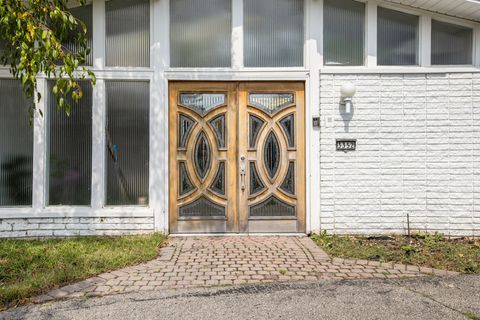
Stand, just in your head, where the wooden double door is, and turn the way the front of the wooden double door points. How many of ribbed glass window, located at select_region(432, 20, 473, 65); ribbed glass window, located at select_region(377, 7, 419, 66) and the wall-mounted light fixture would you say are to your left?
3

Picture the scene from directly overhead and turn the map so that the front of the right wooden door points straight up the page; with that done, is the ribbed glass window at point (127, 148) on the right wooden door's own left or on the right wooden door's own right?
on the right wooden door's own right

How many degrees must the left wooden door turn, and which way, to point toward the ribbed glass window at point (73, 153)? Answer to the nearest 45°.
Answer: approximately 90° to its right

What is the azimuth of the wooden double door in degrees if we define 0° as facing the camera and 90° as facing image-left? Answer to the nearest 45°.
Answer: approximately 0°

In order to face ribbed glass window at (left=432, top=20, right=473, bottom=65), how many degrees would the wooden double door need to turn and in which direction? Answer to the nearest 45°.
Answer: approximately 90° to its left

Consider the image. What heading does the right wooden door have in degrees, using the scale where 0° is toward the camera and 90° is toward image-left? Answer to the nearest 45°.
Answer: approximately 0°

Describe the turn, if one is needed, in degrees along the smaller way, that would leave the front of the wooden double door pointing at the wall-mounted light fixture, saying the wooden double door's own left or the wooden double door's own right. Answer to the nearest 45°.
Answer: approximately 90° to the wooden double door's own left

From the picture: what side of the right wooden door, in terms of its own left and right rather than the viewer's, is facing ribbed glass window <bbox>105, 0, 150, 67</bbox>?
right

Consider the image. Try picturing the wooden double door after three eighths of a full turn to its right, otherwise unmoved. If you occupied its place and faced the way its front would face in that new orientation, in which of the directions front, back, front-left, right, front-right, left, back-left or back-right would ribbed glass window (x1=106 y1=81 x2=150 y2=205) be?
front-left

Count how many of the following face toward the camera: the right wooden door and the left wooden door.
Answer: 2

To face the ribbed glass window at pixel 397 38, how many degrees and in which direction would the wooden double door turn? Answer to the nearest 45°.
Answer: approximately 90° to its left
